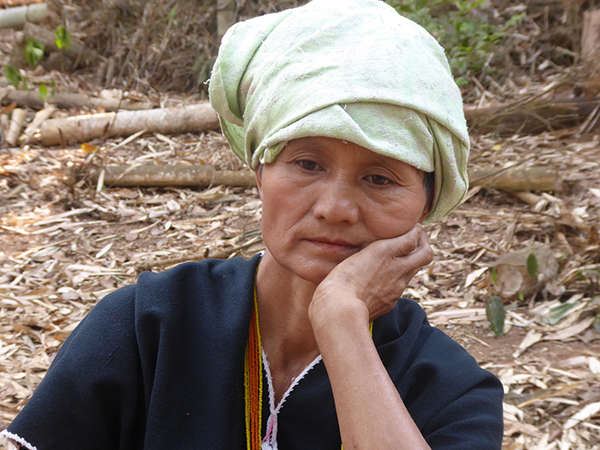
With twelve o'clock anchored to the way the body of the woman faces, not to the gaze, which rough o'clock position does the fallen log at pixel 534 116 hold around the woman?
The fallen log is roughly at 7 o'clock from the woman.

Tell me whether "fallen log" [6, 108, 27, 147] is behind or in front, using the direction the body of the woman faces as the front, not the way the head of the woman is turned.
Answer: behind

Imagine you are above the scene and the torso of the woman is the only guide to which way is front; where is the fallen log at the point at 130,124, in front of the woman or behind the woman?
behind

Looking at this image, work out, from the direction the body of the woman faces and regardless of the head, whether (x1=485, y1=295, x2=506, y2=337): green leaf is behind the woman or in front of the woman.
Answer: behind

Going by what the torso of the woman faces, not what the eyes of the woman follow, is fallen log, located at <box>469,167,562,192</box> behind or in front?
behind

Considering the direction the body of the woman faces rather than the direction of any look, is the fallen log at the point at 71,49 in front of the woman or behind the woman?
behind

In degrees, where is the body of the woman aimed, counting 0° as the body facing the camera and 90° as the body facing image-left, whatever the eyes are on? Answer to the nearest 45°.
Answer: approximately 0°

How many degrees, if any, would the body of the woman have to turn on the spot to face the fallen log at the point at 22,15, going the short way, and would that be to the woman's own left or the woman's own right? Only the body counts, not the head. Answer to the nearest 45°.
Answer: approximately 180°

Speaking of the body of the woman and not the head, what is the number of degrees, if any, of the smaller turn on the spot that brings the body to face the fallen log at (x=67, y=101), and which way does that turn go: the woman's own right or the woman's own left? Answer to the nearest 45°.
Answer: approximately 180°
